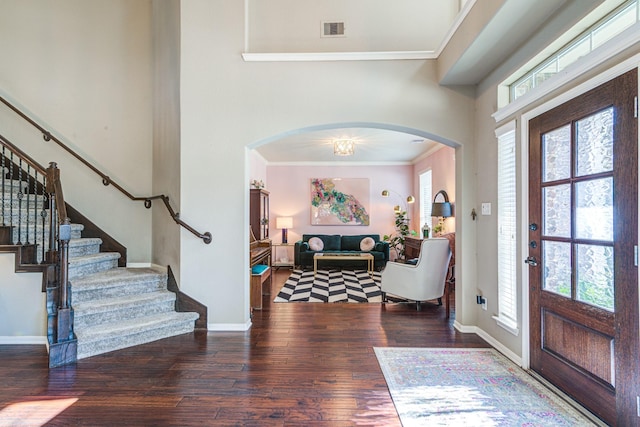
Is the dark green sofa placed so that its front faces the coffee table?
yes

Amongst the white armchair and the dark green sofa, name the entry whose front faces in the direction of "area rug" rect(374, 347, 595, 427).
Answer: the dark green sofa

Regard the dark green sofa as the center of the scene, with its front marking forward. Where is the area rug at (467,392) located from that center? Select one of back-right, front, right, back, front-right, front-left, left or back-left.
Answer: front

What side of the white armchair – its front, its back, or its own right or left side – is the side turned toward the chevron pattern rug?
front

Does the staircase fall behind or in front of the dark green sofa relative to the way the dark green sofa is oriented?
in front

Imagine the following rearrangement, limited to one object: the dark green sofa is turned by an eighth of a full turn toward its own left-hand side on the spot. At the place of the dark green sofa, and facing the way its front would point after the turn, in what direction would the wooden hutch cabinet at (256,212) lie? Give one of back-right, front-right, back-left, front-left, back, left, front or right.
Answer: right

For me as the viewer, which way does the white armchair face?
facing away from the viewer and to the left of the viewer

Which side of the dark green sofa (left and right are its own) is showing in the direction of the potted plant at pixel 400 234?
left

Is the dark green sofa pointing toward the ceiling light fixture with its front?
yes

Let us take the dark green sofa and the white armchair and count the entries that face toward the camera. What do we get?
1

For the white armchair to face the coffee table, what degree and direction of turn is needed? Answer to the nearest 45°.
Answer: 0° — it already faces it

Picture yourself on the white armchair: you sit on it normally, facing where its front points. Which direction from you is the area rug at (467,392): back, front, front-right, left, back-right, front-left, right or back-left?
back-left

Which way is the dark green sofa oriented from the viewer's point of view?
toward the camera

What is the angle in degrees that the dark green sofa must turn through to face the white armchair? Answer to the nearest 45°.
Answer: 0° — it already faces it

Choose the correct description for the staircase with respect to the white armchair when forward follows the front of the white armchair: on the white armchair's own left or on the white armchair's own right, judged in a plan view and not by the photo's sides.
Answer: on the white armchair's own left
